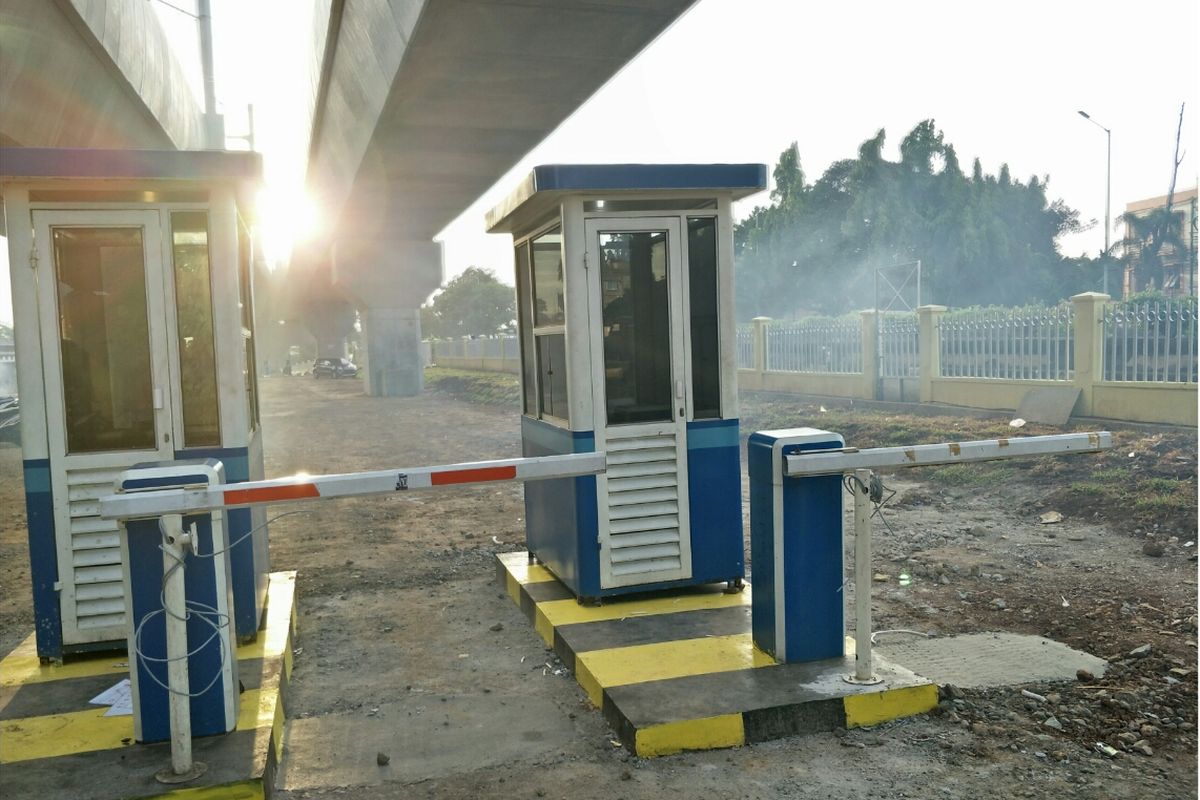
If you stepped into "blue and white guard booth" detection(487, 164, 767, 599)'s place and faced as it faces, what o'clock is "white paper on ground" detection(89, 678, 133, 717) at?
The white paper on ground is roughly at 2 o'clock from the blue and white guard booth.

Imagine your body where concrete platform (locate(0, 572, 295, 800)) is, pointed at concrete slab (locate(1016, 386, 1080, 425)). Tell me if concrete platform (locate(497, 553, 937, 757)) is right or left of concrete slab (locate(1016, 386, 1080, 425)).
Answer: right

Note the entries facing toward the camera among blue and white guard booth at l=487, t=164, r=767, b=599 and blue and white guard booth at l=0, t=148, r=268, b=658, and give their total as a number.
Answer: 2

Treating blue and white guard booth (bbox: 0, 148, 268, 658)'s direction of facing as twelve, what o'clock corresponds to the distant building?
The distant building is roughly at 8 o'clock from the blue and white guard booth.

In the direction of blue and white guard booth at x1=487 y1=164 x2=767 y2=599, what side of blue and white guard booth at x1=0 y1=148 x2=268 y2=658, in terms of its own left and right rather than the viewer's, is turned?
left

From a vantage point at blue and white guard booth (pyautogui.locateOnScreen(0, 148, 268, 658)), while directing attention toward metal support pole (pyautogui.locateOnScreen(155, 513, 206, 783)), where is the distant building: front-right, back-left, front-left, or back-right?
back-left

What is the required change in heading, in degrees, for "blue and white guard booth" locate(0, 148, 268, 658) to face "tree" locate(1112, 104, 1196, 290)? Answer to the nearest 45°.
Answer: approximately 135° to its left

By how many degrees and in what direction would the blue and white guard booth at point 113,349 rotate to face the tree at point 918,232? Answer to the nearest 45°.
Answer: approximately 135° to its left

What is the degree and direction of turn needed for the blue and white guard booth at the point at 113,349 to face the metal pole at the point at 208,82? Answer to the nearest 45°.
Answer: approximately 180°

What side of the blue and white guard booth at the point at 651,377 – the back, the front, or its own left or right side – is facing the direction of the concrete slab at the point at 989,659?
front

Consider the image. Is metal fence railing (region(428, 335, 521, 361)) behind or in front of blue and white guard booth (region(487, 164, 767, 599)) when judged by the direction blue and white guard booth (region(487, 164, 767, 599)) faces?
behind

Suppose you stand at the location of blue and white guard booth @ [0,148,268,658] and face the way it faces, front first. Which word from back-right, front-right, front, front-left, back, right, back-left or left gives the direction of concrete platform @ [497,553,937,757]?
front-left

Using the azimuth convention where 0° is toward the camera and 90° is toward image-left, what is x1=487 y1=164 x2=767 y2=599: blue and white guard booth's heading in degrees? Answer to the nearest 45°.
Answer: approximately 0°

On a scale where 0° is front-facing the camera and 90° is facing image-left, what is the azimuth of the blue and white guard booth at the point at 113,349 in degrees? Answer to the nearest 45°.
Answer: approximately 0°
